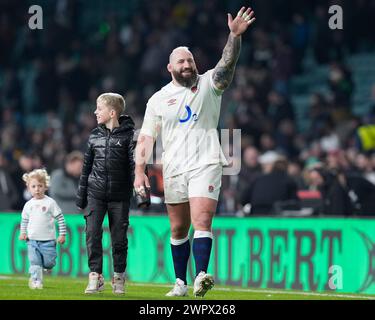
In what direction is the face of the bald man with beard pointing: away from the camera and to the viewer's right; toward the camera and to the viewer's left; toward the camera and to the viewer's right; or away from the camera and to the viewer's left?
toward the camera and to the viewer's right

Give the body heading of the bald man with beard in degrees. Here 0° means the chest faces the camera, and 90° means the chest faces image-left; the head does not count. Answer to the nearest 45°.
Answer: approximately 0°
